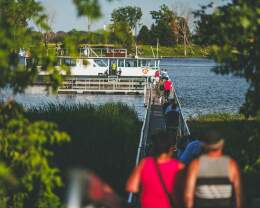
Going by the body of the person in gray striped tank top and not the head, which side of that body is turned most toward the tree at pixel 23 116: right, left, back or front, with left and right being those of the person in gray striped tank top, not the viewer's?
left

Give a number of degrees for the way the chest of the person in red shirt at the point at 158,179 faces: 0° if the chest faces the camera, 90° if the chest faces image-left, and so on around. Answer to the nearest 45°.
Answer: approximately 180°

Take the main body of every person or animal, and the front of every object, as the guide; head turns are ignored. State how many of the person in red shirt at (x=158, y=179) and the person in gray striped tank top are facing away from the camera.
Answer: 2

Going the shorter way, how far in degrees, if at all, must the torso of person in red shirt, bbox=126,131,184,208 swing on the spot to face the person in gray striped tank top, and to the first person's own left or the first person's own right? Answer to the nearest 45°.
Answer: approximately 90° to the first person's own right

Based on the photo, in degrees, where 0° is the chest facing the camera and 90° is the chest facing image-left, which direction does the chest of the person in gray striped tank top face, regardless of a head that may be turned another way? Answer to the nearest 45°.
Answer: approximately 180°
